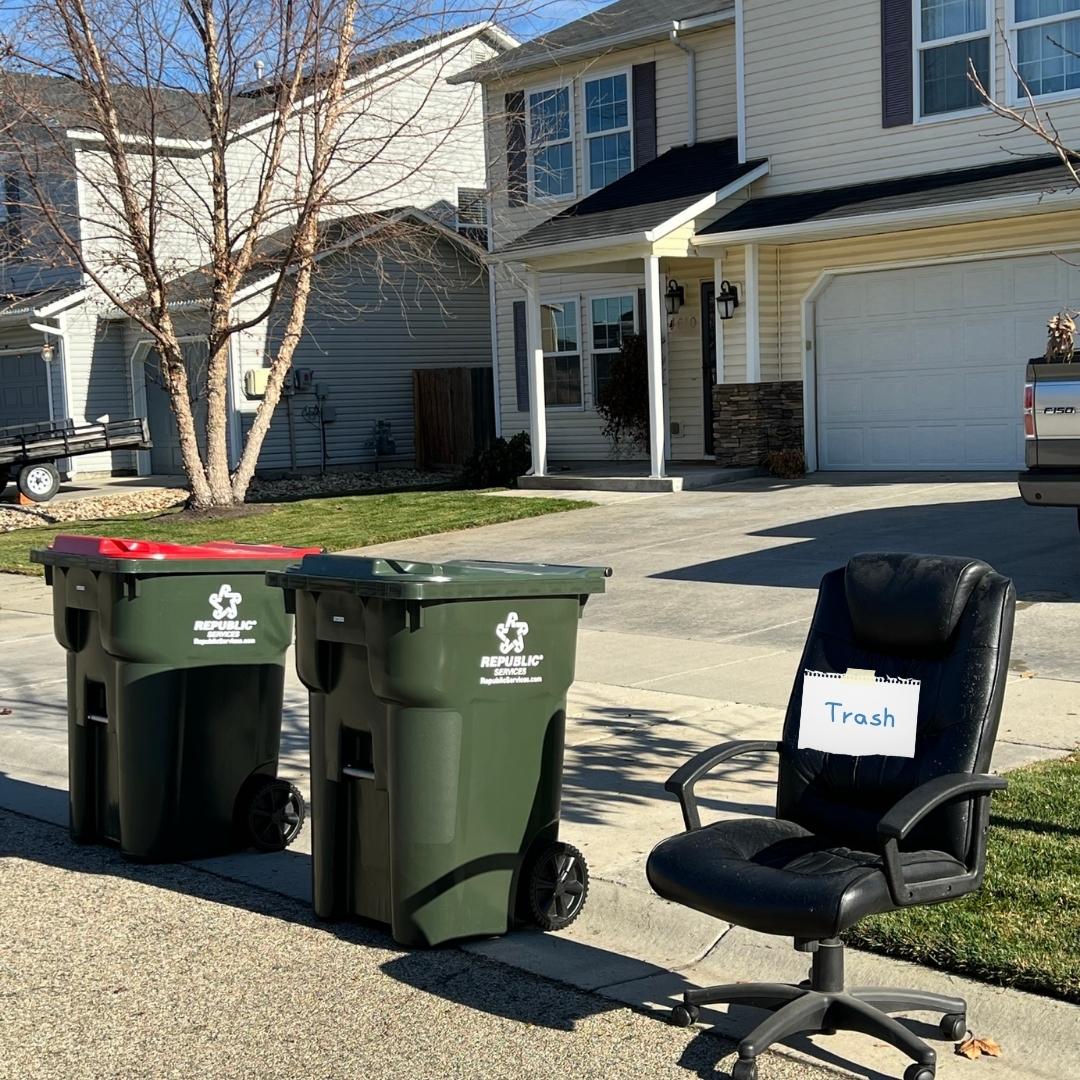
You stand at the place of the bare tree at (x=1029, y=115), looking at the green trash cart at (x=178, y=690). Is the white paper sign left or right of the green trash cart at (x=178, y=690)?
left

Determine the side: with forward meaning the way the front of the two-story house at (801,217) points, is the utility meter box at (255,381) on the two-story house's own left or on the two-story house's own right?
on the two-story house's own right

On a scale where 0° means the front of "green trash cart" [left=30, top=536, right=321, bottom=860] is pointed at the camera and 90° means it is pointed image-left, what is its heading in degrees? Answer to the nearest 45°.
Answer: approximately 45°

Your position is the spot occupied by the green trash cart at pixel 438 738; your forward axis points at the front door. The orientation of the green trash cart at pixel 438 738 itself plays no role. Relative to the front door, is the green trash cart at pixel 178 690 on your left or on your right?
left

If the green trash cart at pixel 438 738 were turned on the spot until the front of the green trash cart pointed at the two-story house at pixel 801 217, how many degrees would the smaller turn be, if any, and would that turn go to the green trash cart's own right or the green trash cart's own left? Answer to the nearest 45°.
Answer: approximately 135° to the green trash cart's own right

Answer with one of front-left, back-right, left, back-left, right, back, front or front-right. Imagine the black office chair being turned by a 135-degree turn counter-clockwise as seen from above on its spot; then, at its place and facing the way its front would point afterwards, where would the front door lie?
left

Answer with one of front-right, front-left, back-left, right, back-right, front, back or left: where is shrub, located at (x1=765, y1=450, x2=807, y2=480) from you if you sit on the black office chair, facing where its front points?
back-right

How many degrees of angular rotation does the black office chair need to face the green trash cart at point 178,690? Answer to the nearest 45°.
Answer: approximately 90° to its right
